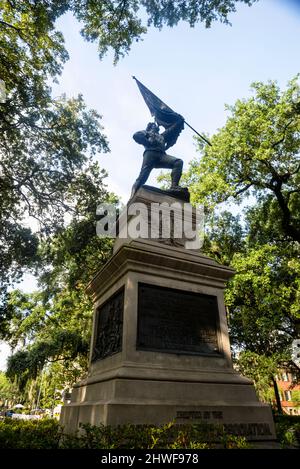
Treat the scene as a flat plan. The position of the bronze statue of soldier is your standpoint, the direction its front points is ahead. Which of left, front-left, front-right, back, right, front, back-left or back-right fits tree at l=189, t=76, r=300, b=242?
left

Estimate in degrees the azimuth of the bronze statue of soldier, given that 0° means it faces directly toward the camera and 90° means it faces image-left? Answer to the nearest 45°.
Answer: approximately 315°

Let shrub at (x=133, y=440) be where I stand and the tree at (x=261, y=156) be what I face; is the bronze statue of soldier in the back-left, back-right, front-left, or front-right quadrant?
front-left
